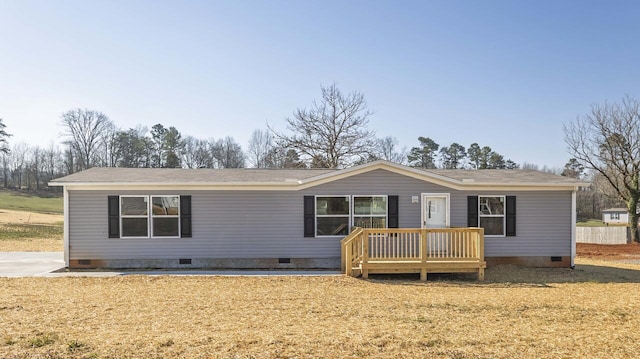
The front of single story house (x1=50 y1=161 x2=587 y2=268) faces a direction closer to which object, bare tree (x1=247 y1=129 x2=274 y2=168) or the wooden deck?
the wooden deck

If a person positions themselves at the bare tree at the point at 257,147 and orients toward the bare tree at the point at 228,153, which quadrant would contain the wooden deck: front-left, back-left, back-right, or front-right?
back-left

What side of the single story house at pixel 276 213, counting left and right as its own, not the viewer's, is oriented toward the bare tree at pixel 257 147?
back

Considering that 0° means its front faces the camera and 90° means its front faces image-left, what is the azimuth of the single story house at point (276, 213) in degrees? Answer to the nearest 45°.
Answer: approximately 0°

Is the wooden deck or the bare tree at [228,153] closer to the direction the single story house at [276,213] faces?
the wooden deck

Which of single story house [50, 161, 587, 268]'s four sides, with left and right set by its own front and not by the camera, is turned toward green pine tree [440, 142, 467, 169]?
back

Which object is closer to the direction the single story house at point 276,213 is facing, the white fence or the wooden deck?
the wooden deck

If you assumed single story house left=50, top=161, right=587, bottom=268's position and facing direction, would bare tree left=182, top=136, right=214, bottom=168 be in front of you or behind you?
behind
